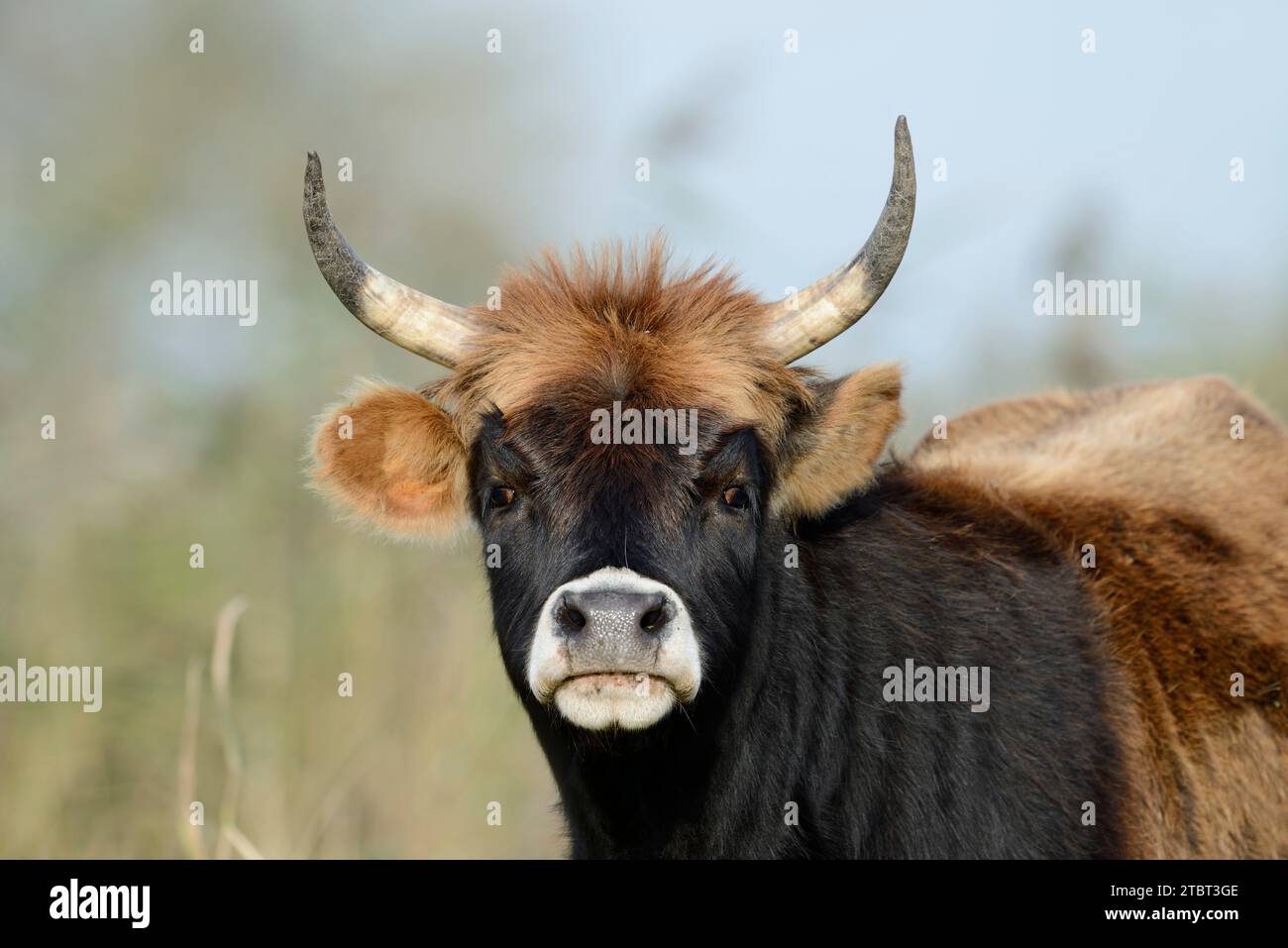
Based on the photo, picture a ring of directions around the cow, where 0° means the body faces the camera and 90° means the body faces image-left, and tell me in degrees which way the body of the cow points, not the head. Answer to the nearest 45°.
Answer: approximately 45°
